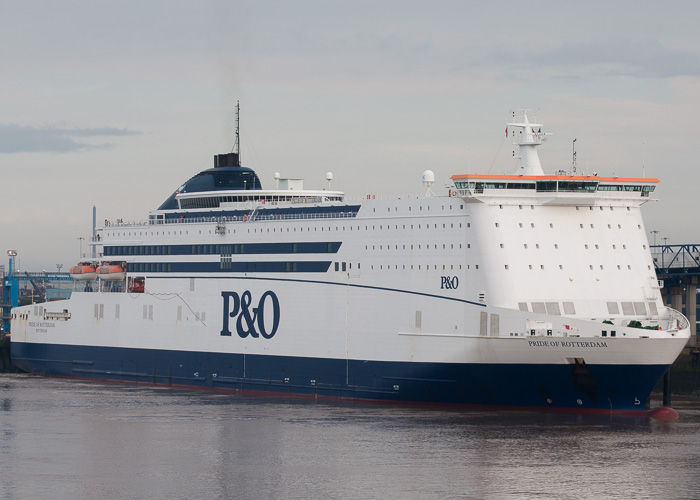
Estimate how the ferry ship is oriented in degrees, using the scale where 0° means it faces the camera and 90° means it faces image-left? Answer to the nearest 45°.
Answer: approximately 315°
